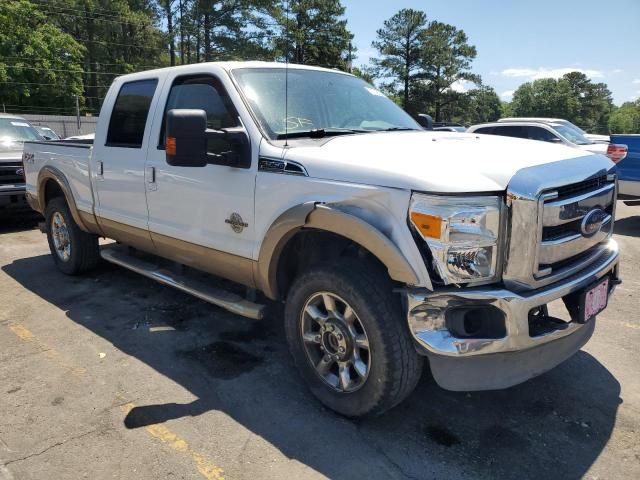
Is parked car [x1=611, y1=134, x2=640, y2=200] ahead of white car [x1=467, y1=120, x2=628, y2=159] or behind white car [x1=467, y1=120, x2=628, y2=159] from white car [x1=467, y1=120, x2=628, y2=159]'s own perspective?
ahead

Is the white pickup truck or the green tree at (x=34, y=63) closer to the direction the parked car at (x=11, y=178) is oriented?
the white pickup truck

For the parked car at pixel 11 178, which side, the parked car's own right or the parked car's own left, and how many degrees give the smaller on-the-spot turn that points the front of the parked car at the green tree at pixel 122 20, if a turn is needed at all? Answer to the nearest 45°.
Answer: approximately 180°

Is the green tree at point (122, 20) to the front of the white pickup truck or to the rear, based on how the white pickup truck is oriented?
to the rear

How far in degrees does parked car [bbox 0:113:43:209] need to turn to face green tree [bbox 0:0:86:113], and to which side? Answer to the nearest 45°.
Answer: approximately 180°

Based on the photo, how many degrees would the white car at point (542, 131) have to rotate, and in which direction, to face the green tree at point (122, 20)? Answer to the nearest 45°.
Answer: approximately 180°

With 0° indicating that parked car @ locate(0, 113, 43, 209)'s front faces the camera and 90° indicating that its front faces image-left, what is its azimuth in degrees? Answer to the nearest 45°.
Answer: approximately 0°

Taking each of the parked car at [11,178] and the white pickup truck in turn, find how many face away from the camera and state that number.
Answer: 0

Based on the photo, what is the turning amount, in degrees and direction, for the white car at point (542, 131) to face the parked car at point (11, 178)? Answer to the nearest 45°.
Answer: approximately 90° to its right

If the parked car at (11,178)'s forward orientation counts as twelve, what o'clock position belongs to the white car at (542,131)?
The white car is roughly at 9 o'clock from the parked car.
